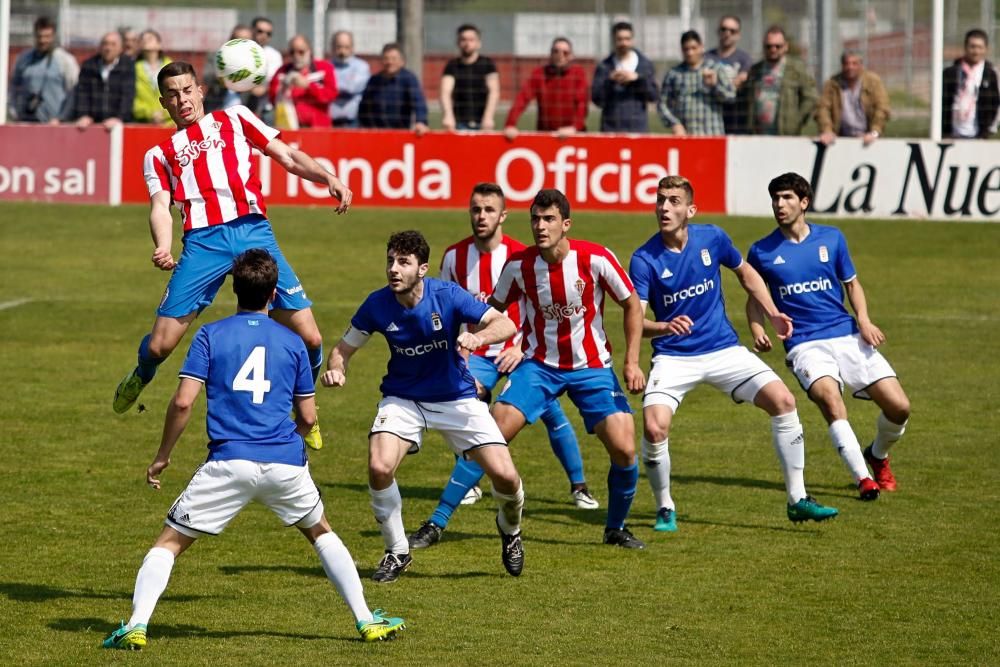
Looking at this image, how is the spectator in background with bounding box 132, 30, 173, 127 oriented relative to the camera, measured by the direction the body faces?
toward the camera

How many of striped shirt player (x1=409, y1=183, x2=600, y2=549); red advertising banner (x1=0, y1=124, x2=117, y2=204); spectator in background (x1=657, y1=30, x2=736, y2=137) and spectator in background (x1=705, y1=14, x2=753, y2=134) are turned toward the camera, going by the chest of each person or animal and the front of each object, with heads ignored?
4

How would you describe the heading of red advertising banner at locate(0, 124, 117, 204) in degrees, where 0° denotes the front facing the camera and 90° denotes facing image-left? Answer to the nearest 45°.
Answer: approximately 0°

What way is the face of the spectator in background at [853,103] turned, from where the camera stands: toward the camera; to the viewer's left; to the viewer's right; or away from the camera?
toward the camera

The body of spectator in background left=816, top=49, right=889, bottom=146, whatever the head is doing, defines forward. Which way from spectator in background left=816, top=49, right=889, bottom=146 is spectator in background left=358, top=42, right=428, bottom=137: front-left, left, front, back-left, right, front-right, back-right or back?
right

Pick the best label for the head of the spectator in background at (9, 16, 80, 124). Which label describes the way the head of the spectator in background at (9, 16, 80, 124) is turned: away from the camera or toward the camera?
toward the camera

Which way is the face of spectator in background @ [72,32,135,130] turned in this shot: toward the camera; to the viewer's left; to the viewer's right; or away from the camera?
toward the camera

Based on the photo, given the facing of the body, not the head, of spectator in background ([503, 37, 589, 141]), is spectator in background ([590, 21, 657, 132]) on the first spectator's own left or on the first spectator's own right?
on the first spectator's own left

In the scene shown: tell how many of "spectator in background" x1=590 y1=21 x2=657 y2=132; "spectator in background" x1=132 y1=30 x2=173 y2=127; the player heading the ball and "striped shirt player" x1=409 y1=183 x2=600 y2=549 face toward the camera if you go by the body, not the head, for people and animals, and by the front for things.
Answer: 4

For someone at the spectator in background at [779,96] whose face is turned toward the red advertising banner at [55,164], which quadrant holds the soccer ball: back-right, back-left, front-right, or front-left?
front-left

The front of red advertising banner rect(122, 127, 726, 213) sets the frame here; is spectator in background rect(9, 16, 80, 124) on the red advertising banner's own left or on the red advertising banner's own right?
on the red advertising banner's own right

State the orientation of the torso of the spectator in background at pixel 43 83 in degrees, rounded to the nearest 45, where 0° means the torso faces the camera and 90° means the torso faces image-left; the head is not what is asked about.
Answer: approximately 0°

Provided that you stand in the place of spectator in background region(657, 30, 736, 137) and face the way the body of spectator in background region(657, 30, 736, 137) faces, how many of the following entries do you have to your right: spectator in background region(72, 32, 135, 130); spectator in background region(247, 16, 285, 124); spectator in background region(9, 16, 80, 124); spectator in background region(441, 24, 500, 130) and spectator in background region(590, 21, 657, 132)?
5

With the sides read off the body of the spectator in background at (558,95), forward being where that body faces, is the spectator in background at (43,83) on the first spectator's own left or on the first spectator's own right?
on the first spectator's own right

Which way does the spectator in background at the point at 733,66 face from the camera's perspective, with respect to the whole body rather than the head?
toward the camera

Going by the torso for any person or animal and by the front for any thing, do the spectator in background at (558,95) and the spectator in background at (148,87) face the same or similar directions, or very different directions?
same or similar directions

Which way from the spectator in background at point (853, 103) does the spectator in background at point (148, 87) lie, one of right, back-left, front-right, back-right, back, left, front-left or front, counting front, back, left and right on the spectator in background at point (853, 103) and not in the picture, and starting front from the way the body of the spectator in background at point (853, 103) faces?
right

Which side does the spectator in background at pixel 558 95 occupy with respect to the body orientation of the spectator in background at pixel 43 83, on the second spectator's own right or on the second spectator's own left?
on the second spectator's own left

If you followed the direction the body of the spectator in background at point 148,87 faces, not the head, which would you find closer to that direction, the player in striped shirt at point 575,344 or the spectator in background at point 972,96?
the player in striped shirt
